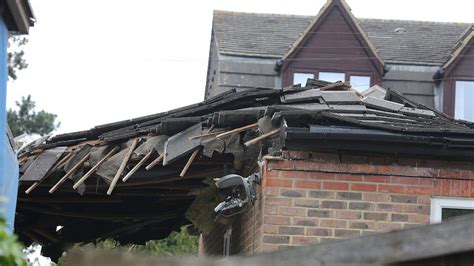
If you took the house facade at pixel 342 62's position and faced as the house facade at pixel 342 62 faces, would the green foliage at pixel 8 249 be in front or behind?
in front

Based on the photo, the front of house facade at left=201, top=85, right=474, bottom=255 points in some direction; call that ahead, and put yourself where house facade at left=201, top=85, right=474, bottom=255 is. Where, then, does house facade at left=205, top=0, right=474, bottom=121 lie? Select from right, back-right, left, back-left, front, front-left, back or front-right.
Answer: back

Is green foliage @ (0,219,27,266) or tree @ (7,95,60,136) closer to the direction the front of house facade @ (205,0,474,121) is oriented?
the green foliage

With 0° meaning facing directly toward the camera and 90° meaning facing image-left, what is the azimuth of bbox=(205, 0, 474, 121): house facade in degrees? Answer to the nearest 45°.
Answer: approximately 0°

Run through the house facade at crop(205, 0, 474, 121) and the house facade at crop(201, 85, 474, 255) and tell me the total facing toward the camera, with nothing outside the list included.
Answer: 2

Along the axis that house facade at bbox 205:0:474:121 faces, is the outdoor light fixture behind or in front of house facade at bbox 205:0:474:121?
in front

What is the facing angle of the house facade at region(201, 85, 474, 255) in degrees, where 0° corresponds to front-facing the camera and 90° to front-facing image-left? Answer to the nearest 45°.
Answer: approximately 0°
